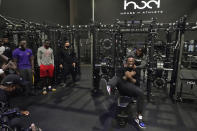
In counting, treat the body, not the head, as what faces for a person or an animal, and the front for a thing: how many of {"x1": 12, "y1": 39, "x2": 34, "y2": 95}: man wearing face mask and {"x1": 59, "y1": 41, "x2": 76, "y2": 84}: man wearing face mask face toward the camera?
2

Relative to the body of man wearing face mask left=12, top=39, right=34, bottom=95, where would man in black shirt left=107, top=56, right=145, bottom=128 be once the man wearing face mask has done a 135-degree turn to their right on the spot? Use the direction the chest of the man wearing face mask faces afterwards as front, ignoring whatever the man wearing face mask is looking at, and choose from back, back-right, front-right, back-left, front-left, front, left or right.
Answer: back

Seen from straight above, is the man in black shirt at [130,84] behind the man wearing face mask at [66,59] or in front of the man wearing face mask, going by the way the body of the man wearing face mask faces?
in front

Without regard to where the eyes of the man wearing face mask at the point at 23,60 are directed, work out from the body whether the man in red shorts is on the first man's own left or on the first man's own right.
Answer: on the first man's own left

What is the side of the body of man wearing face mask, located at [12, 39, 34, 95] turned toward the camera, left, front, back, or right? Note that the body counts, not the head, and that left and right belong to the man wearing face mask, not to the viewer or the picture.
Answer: front

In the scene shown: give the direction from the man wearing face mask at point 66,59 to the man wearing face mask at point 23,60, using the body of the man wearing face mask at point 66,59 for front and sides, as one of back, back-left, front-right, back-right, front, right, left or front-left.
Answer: front-right

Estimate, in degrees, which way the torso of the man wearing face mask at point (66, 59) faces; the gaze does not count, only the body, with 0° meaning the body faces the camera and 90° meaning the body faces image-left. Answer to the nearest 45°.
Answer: approximately 0°
